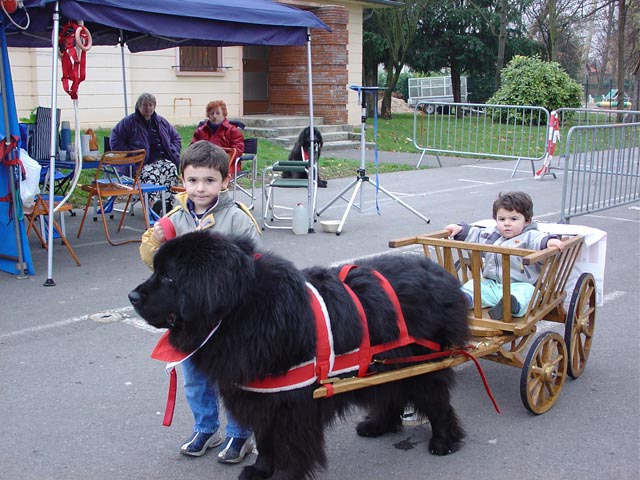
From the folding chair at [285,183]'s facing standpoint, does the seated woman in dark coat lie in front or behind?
in front

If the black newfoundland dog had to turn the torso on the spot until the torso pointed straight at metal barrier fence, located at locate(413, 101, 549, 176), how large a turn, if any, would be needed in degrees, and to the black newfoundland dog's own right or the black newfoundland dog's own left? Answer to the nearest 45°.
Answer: approximately 135° to the black newfoundland dog's own right

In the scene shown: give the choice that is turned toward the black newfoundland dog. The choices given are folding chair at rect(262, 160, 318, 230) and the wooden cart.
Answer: the wooden cart

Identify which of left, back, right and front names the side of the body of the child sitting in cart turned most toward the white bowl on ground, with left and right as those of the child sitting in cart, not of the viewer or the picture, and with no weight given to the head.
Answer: right

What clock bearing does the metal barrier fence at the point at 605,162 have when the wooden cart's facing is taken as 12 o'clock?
The metal barrier fence is roughly at 5 o'clock from the wooden cart.

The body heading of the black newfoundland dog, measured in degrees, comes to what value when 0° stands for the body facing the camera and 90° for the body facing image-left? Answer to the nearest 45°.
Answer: approximately 45°

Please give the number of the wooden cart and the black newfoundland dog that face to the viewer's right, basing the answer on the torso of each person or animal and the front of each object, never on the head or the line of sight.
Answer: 0

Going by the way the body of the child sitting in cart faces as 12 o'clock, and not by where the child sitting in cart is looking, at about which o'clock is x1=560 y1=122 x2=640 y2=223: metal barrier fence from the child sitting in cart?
The metal barrier fence is roughly at 5 o'clock from the child sitting in cart.
